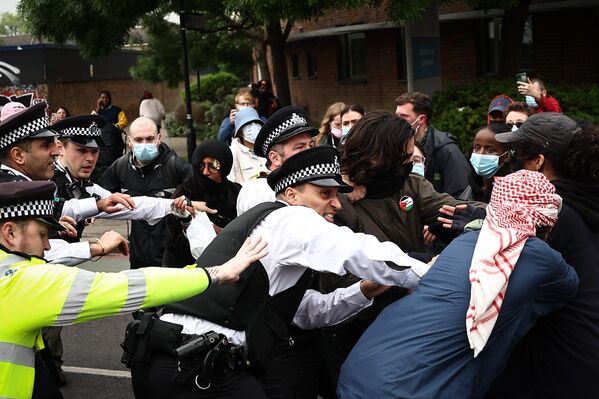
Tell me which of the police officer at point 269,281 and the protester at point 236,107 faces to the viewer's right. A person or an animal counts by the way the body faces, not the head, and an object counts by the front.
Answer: the police officer

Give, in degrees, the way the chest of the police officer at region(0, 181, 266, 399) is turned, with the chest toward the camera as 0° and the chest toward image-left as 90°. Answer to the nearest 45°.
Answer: approximately 270°

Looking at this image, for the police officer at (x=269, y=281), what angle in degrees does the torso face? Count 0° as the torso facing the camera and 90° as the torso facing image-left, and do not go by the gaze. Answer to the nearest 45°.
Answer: approximately 270°

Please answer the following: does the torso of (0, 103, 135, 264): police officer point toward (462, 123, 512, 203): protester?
yes

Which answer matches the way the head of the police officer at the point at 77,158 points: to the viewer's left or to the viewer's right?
to the viewer's right

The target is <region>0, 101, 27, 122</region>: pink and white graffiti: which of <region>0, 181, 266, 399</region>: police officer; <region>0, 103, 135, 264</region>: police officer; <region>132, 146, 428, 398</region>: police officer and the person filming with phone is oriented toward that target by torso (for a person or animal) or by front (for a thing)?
the person filming with phone

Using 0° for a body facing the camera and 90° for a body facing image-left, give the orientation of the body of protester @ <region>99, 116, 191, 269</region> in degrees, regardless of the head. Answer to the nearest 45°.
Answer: approximately 0°

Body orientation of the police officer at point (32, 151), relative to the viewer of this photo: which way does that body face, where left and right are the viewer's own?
facing to the right of the viewer

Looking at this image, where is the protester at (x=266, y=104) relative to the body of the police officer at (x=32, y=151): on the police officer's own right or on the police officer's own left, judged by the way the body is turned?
on the police officer's own left

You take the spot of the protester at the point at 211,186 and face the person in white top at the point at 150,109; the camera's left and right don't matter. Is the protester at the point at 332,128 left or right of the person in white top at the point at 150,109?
right

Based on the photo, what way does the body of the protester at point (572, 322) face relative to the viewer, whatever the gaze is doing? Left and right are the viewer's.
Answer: facing to the left of the viewer

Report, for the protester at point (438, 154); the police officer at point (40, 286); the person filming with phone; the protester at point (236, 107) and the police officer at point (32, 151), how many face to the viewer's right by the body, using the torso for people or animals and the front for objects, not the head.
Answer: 2

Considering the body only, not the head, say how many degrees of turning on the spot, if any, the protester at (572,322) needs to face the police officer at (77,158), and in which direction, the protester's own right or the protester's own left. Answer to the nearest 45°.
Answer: approximately 45° to the protester's own right

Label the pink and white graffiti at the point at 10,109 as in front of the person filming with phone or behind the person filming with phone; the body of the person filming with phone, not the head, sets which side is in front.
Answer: in front
